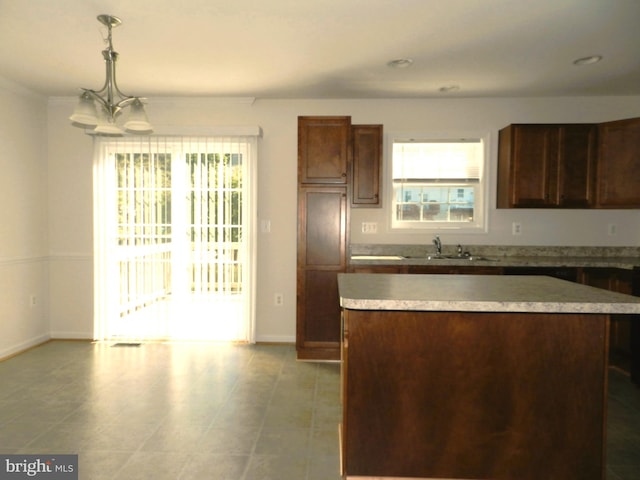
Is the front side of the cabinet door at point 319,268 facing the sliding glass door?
no

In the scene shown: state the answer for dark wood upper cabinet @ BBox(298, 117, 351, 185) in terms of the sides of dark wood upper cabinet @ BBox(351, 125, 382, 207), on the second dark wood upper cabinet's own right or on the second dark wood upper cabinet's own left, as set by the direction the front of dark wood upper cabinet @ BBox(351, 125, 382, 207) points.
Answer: on the second dark wood upper cabinet's own right

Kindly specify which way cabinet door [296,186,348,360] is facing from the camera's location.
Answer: facing the viewer

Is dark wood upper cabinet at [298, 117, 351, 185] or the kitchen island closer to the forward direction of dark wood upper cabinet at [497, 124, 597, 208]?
the kitchen island

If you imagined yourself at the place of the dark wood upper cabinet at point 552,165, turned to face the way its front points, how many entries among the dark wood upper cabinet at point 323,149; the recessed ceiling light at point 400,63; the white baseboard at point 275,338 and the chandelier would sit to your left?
0

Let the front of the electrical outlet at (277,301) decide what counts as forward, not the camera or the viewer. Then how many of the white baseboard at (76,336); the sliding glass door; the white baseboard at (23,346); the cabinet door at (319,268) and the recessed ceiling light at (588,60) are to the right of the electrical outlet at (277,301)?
3

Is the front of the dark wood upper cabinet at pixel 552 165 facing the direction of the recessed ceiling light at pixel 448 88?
no

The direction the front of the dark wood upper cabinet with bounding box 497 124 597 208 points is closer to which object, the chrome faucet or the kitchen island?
the kitchen island

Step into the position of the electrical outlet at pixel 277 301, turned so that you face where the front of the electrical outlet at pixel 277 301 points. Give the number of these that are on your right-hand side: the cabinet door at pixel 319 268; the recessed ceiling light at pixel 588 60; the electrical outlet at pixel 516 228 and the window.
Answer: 0

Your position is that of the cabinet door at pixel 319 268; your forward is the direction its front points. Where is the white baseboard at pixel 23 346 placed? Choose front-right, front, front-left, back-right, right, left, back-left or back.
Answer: right

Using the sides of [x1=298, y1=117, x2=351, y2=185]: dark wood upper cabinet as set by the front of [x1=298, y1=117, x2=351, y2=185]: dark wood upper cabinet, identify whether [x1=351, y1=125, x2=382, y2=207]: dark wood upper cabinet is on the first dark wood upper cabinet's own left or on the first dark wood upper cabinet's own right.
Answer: on the first dark wood upper cabinet's own left

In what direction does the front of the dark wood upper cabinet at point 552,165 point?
toward the camera

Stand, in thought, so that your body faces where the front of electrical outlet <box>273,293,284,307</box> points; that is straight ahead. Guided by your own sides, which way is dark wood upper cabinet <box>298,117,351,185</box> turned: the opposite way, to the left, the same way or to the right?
the same way

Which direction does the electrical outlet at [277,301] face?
toward the camera

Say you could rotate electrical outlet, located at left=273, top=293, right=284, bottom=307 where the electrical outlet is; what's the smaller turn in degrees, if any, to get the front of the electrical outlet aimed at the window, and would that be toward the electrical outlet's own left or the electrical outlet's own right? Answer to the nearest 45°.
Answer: approximately 90° to the electrical outlet's own left

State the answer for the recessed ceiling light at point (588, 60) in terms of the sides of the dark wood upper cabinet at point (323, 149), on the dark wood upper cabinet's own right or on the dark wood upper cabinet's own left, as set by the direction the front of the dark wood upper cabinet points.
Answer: on the dark wood upper cabinet's own left
